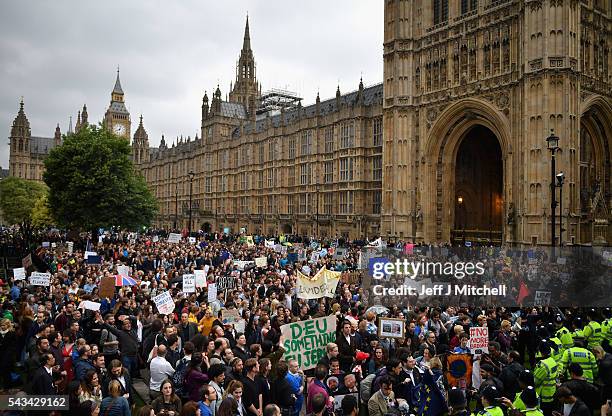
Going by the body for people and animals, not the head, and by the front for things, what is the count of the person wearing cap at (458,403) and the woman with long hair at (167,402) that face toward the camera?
1

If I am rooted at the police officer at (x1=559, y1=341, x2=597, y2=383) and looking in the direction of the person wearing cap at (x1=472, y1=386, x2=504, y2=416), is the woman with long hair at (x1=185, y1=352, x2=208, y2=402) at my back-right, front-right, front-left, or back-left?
front-right

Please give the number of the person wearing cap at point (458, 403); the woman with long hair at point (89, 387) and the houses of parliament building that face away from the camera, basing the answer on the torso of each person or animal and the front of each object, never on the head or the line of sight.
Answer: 1

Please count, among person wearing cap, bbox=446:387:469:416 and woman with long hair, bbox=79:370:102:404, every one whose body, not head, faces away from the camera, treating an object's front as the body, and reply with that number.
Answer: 1

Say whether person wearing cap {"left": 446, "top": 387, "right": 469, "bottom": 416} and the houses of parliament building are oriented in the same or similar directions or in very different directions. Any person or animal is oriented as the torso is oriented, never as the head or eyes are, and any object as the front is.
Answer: very different directions

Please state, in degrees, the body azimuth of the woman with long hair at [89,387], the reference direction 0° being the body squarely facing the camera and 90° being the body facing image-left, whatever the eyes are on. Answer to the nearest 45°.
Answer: approximately 315°

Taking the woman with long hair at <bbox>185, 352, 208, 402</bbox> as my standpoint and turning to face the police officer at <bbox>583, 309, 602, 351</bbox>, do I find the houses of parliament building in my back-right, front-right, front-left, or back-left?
front-left

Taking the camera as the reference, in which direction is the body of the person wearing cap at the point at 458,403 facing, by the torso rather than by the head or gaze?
away from the camera

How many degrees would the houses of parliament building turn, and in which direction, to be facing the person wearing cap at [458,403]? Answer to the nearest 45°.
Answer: approximately 45° to its left

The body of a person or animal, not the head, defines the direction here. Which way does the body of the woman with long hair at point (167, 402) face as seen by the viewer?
toward the camera

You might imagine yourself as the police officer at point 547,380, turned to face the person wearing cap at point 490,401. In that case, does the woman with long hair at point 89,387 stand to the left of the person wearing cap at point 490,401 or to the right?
right
